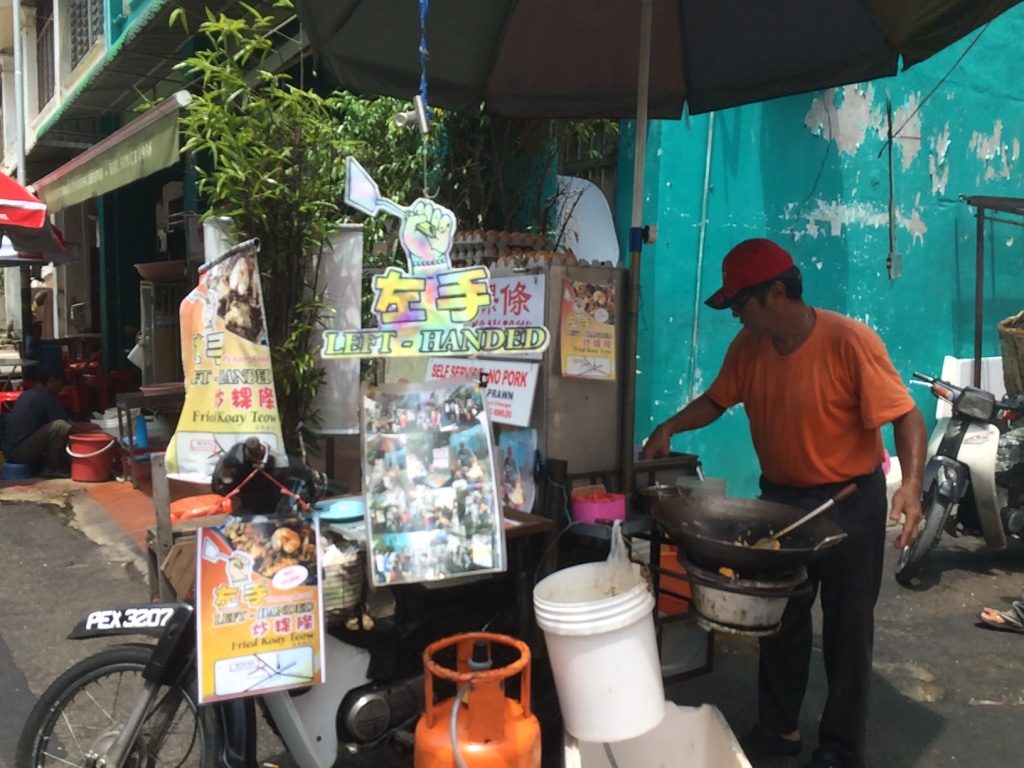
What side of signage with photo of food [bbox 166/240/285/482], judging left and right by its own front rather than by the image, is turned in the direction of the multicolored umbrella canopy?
left

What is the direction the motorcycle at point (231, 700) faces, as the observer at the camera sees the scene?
facing to the left of the viewer

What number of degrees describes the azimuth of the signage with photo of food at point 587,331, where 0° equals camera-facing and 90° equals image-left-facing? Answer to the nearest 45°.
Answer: approximately 0°
